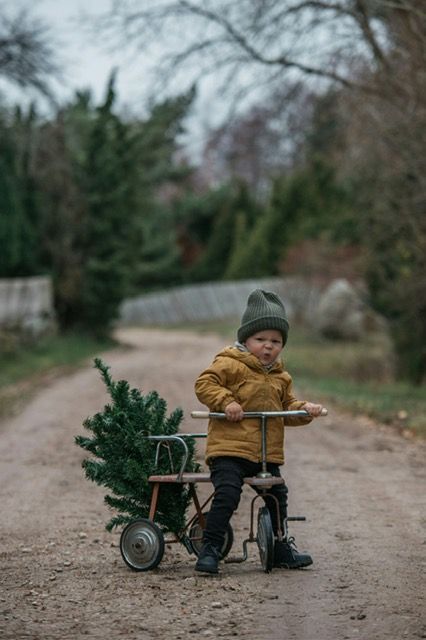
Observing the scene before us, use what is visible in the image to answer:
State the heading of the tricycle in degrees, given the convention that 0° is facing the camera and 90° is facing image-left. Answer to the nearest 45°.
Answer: approximately 315°

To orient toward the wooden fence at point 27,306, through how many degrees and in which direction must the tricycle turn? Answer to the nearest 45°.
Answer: approximately 135° to its left

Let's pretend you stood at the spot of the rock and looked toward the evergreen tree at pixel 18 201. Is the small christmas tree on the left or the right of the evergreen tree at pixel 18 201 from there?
left

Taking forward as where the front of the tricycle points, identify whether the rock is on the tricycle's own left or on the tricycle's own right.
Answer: on the tricycle's own left

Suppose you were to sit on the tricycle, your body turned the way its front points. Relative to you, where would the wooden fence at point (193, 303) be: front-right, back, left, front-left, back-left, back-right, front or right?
back-left

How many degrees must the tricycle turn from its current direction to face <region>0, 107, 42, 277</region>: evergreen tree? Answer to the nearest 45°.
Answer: approximately 135° to its left
